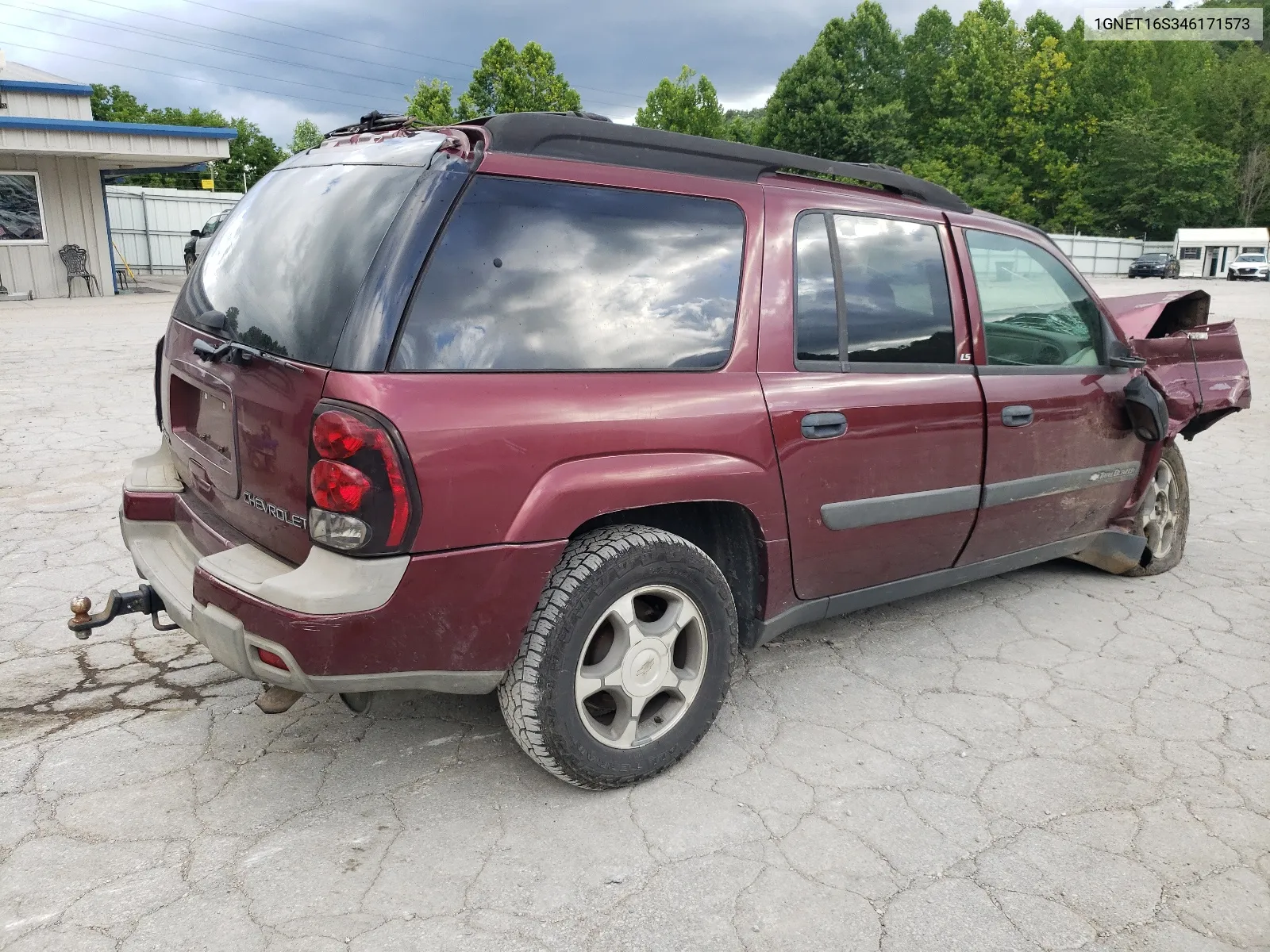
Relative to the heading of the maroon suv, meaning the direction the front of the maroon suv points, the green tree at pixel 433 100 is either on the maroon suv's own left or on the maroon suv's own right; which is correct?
on the maroon suv's own left

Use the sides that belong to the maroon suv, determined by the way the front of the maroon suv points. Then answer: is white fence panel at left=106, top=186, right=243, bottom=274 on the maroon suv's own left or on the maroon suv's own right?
on the maroon suv's own left

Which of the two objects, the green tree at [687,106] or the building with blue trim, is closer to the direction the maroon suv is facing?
the green tree

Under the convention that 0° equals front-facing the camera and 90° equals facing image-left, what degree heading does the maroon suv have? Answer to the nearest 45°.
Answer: approximately 225°

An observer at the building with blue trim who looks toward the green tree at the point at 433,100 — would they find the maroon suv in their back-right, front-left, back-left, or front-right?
back-right

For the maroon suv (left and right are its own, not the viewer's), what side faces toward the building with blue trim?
left

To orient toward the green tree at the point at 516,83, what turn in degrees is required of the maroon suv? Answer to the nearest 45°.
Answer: approximately 45° to its left

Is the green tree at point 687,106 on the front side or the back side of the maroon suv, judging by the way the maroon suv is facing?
on the front side

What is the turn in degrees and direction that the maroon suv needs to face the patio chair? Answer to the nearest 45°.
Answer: approximately 90° to its left
